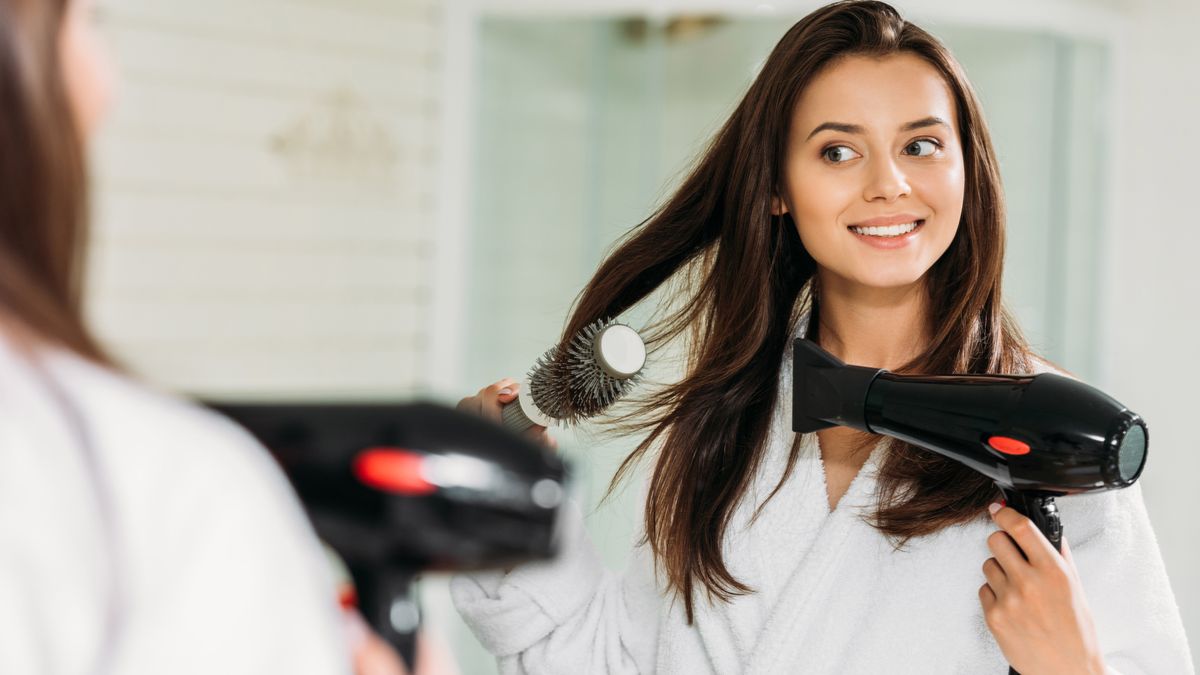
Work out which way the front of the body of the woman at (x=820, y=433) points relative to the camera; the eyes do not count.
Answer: toward the camera

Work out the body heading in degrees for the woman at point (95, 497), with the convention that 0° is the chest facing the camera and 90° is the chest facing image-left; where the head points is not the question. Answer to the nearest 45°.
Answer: approximately 225°
